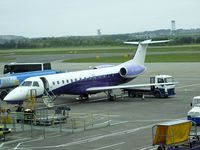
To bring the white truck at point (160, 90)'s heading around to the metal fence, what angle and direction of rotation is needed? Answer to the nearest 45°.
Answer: approximately 90° to its right

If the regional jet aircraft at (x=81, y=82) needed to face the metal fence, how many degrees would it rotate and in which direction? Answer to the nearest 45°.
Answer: approximately 45° to its left

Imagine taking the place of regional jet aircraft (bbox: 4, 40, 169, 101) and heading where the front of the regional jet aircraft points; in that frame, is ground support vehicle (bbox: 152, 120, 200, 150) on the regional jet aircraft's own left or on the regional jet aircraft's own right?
on the regional jet aircraft's own left

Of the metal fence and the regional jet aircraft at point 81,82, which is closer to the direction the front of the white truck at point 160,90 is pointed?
the metal fence

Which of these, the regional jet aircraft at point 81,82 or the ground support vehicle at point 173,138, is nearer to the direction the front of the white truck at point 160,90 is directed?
the ground support vehicle

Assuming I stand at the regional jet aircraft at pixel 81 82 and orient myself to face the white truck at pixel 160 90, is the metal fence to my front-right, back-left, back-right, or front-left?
back-right

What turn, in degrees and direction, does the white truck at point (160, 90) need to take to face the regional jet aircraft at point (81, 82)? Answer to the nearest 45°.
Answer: approximately 135° to its right

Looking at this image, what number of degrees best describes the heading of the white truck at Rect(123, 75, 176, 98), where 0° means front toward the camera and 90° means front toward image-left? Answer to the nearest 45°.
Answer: approximately 315°

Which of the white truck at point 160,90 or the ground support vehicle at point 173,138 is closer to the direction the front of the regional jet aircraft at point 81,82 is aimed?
the ground support vehicle

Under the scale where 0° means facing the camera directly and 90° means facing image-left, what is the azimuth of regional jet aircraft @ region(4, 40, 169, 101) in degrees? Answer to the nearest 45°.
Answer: approximately 45°
